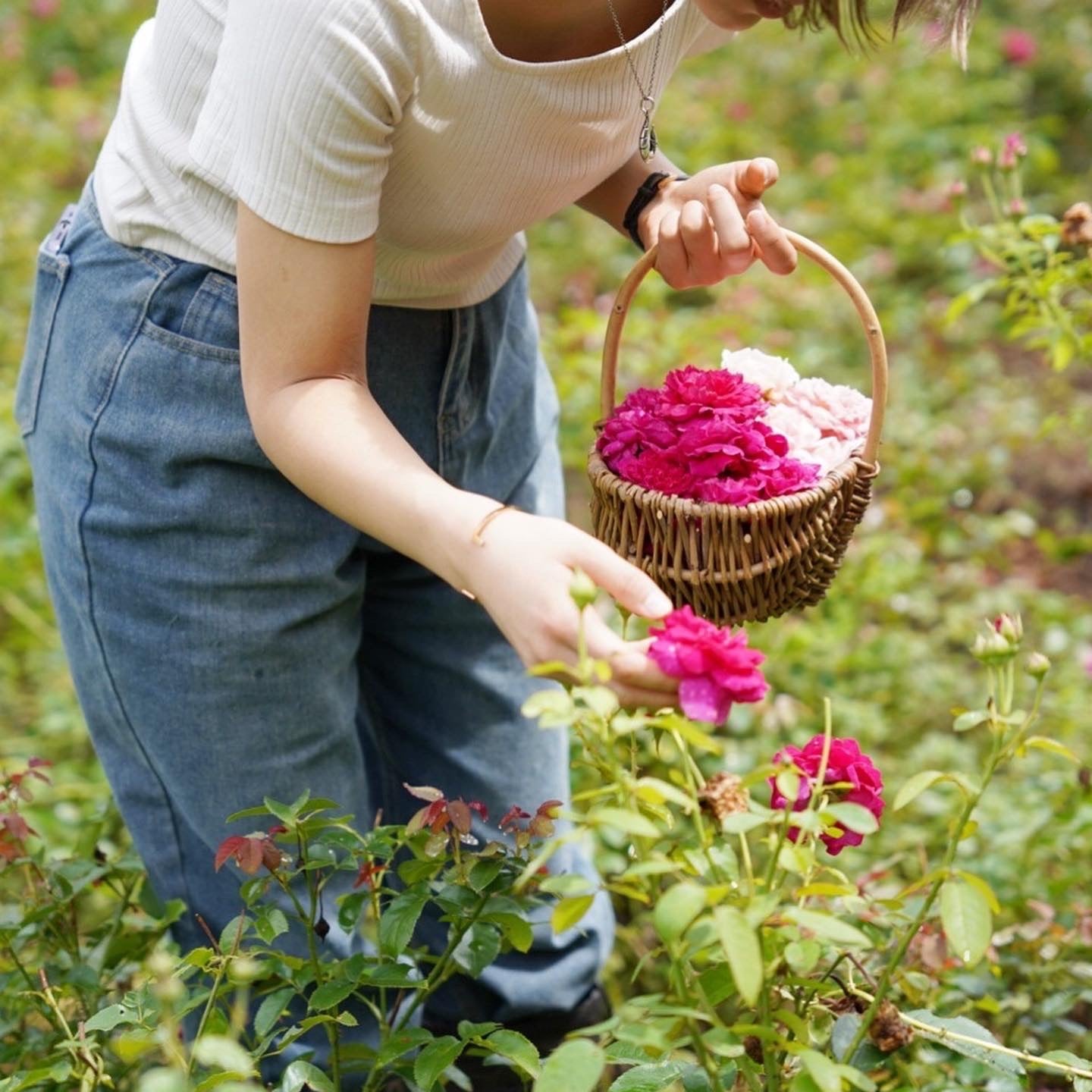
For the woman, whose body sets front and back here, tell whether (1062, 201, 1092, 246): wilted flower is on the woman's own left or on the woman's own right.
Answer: on the woman's own left

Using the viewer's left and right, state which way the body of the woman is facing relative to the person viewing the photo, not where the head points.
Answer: facing the viewer and to the right of the viewer
